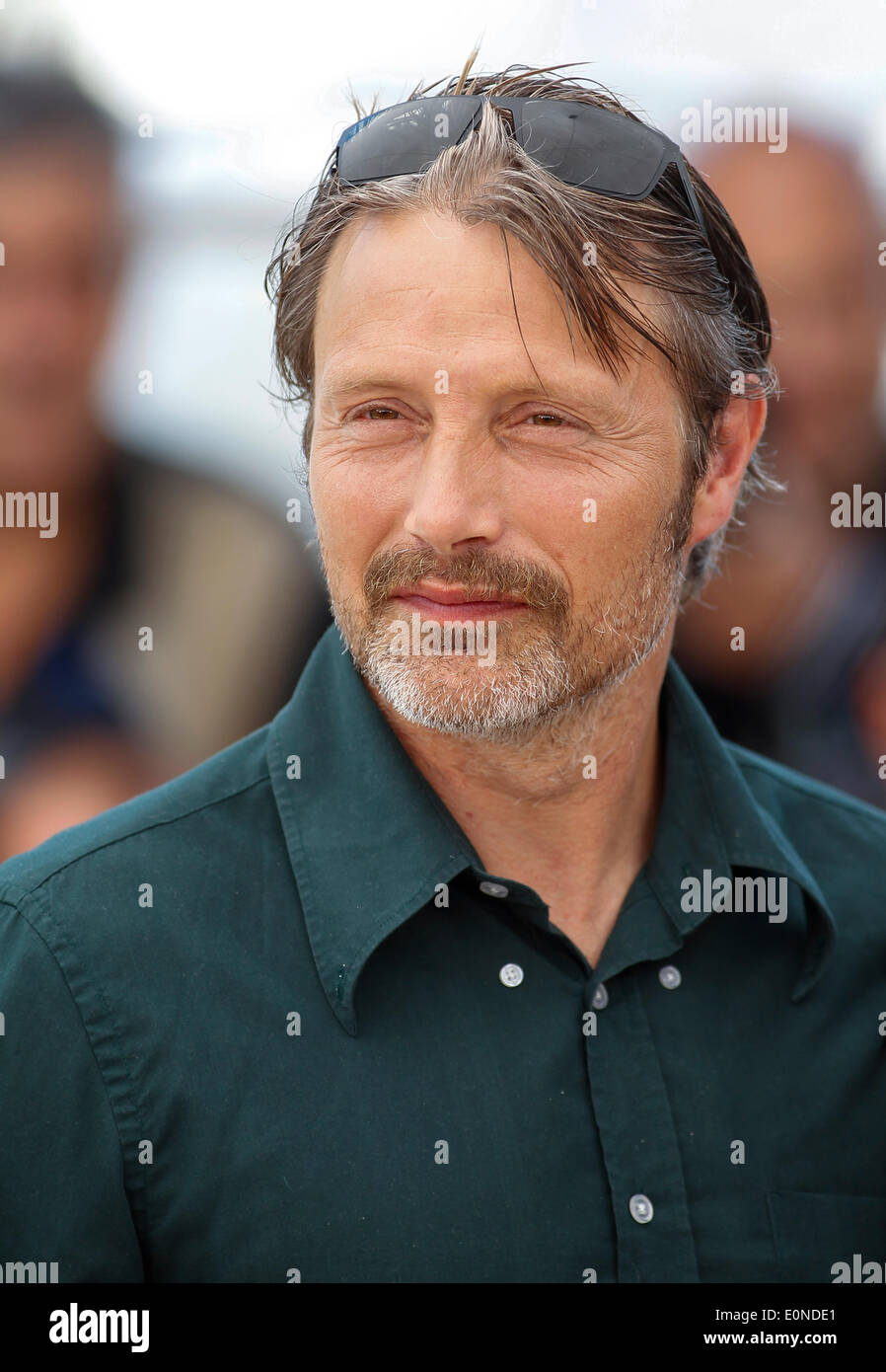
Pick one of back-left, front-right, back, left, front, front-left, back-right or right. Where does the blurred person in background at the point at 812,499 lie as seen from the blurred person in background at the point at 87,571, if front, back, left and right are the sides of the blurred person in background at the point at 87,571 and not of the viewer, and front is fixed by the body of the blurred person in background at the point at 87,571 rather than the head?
left

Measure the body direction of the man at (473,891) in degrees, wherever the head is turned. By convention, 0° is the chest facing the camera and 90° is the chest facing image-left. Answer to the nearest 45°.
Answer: approximately 0°

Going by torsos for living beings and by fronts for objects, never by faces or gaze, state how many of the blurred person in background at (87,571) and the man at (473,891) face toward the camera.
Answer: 2

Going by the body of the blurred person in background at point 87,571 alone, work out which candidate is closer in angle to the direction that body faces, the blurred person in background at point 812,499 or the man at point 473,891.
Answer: the man

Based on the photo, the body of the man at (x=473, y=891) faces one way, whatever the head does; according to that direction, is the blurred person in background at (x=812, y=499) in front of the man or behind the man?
behind
